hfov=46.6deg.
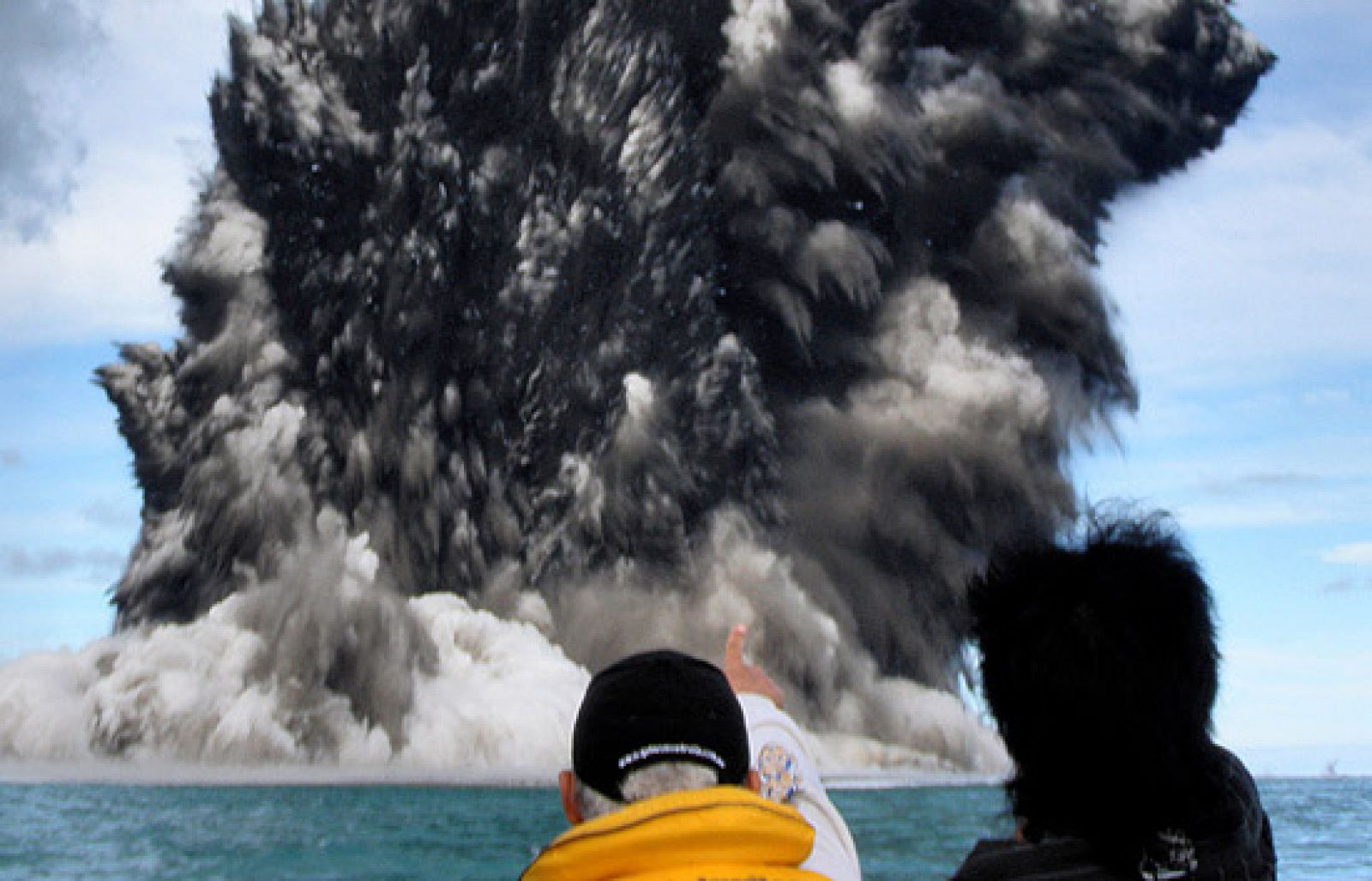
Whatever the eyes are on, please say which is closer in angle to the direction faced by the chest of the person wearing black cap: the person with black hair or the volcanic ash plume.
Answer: the volcanic ash plume

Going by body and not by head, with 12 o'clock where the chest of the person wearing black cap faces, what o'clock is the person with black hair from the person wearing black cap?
The person with black hair is roughly at 2 o'clock from the person wearing black cap.

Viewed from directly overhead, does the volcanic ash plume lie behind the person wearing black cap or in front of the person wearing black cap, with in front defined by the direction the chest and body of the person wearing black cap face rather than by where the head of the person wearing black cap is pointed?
in front

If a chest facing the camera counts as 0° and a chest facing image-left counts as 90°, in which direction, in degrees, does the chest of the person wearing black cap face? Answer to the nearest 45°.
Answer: approximately 180°

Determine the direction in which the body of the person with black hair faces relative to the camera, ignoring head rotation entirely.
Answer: away from the camera

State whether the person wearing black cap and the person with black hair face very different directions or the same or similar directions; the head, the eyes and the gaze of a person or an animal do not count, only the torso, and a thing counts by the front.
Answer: same or similar directions

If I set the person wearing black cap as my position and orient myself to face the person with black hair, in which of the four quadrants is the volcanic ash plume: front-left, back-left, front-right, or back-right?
front-left

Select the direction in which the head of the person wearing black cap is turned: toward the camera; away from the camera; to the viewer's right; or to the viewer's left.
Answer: away from the camera

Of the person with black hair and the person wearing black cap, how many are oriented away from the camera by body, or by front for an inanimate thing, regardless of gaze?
2

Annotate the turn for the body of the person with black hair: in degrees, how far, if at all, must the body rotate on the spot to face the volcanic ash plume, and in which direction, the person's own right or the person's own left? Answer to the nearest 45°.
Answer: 0° — they already face it
